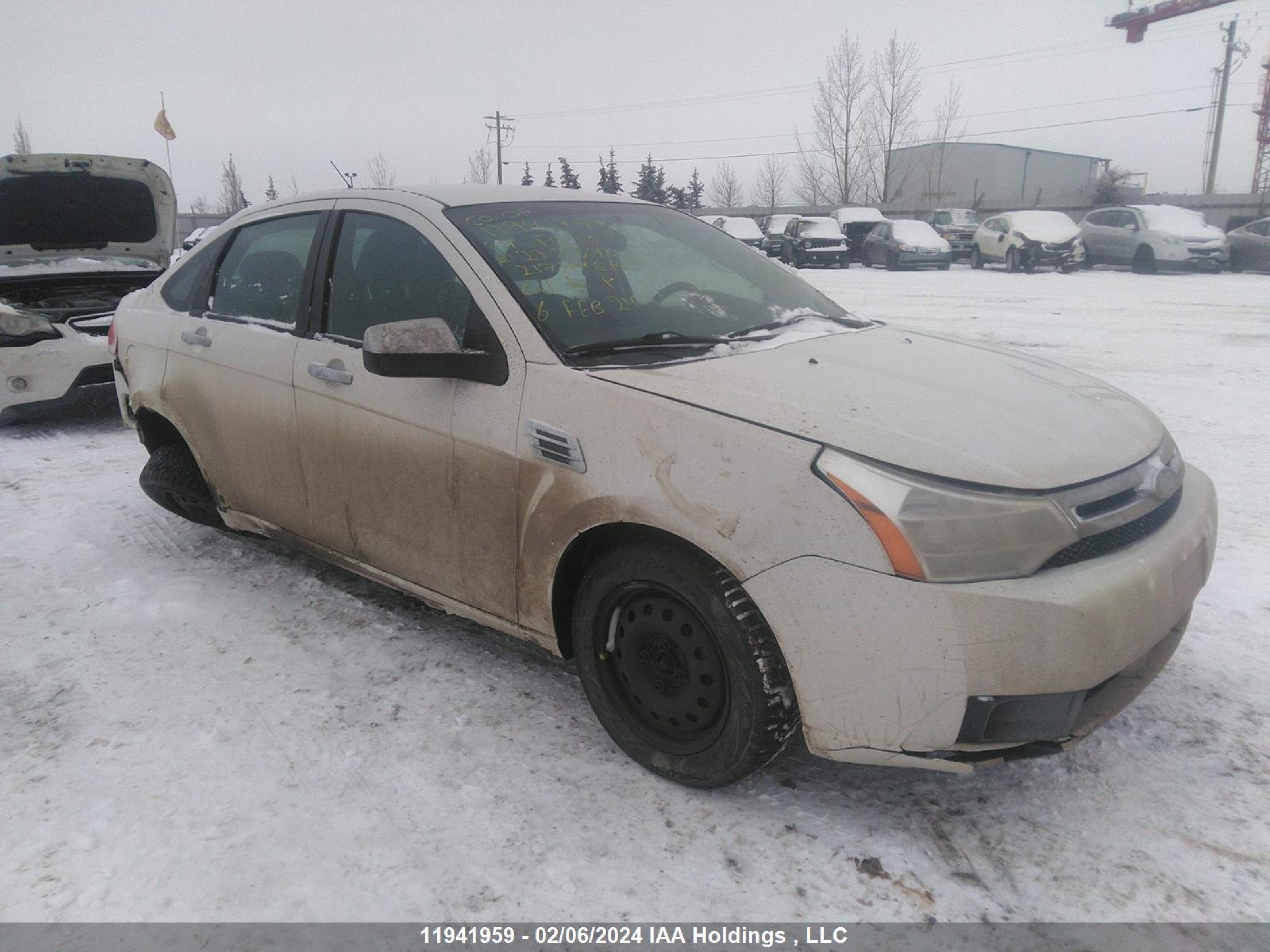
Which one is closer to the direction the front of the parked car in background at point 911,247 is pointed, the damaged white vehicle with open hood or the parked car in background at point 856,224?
the damaged white vehicle with open hood

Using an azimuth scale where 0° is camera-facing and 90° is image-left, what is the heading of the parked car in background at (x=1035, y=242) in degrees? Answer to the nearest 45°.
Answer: approximately 315°

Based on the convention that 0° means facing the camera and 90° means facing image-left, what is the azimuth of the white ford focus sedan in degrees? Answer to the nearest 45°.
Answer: approximately 315°

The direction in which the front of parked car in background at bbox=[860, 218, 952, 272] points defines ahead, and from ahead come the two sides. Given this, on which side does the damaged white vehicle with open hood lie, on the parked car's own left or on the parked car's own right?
on the parked car's own right

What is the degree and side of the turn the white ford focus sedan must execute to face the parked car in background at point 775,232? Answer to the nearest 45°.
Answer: approximately 135° to its left
